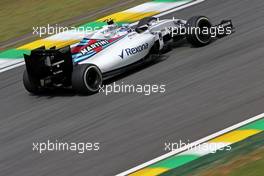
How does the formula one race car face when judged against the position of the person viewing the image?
facing away from the viewer and to the right of the viewer
